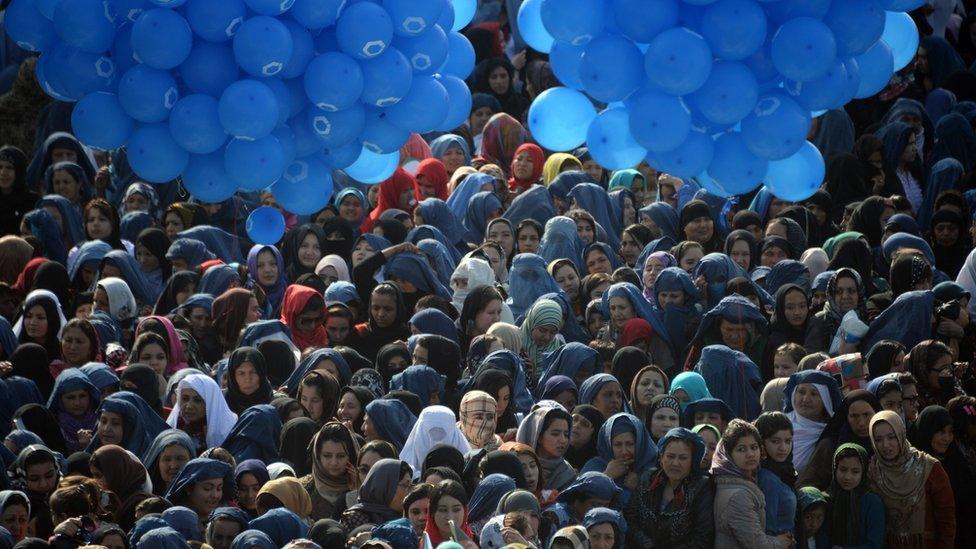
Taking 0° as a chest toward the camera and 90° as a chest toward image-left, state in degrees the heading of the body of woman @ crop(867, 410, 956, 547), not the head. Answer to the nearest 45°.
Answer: approximately 45°

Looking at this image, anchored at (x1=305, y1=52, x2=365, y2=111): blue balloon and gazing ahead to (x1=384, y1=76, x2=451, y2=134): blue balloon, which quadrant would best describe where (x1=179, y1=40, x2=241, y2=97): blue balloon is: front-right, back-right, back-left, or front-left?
back-left
